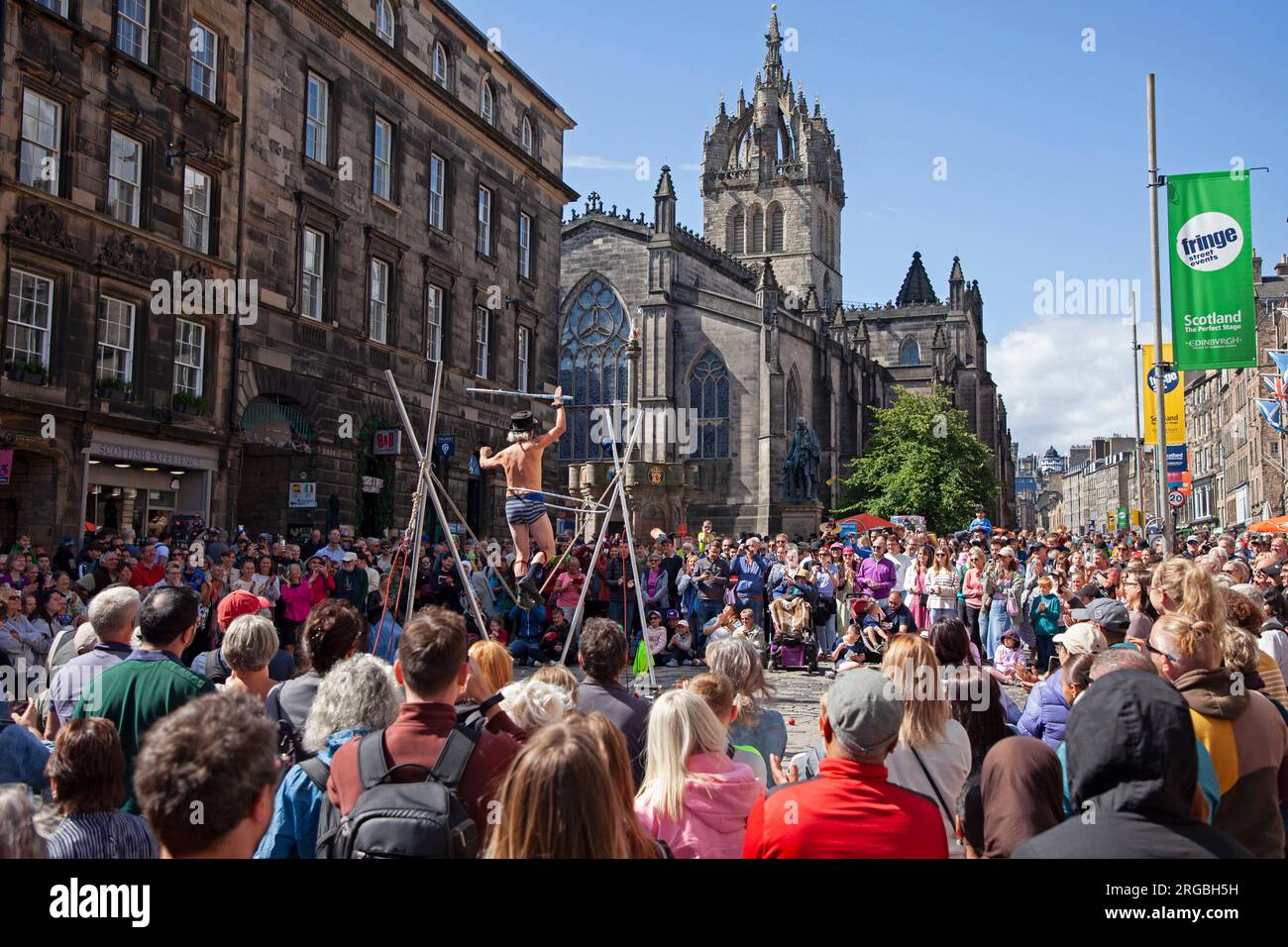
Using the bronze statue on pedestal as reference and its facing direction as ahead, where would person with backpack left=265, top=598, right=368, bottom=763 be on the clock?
The person with backpack is roughly at 12 o'clock from the bronze statue on pedestal.

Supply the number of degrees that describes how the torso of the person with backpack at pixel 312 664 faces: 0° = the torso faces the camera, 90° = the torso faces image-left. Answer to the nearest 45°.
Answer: approximately 225°

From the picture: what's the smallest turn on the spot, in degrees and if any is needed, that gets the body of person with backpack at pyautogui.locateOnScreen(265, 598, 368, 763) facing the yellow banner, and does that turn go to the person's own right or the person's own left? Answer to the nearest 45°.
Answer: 0° — they already face it

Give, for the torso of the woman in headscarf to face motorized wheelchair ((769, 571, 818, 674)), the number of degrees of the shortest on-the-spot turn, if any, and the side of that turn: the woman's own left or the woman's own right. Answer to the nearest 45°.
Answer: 0° — they already face it

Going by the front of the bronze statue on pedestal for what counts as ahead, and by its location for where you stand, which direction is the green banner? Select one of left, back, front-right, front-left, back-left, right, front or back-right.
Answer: front

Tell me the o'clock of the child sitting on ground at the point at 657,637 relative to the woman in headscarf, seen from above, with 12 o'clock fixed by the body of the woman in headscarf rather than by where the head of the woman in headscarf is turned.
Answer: The child sitting on ground is roughly at 11 o'clock from the woman in headscarf.

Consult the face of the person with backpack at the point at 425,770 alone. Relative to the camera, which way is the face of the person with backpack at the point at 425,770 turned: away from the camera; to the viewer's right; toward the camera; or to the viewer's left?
away from the camera

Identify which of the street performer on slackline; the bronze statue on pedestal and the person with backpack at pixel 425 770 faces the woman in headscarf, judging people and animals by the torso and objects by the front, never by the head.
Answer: the bronze statue on pedestal

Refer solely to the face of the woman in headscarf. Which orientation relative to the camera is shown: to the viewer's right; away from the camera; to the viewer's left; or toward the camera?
away from the camera

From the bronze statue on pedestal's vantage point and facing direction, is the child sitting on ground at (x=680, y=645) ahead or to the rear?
ahead

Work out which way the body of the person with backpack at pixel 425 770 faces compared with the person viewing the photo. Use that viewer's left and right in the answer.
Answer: facing away from the viewer

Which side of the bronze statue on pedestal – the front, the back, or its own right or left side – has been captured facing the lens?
front

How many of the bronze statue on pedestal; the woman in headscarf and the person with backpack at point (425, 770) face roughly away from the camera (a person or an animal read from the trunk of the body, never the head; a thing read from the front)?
2

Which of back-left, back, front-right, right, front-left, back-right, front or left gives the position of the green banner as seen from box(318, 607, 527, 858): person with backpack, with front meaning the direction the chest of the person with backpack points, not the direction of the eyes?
front-right

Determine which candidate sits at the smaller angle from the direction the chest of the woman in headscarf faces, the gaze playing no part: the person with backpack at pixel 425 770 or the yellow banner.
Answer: the yellow banner

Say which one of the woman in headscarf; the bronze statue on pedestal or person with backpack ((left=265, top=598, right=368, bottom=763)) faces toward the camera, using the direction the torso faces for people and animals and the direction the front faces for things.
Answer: the bronze statue on pedestal

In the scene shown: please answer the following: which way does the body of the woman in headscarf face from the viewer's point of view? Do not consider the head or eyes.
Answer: away from the camera
